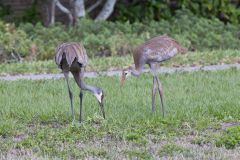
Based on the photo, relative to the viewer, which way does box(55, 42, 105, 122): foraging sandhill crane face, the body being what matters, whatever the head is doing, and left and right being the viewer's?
facing away from the viewer and to the right of the viewer

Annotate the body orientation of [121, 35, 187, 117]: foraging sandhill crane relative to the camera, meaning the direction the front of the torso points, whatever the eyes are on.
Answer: to the viewer's left

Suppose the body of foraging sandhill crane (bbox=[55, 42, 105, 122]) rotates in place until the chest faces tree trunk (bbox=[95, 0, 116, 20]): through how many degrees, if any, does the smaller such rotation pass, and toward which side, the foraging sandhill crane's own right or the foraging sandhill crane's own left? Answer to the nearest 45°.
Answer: approximately 45° to the foraging sandhill crane's own left

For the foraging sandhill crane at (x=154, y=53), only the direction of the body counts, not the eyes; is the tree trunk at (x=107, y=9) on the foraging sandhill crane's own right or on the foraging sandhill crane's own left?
on the foraging sandhill crane's own right

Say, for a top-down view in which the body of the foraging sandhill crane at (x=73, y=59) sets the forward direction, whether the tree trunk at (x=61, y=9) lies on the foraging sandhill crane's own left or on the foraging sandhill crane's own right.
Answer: on the foraging sandhill crane's own left

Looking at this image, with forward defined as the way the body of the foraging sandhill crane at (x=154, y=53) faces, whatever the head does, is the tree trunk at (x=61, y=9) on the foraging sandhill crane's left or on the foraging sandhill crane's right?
on the foraging sandhill crane's right
